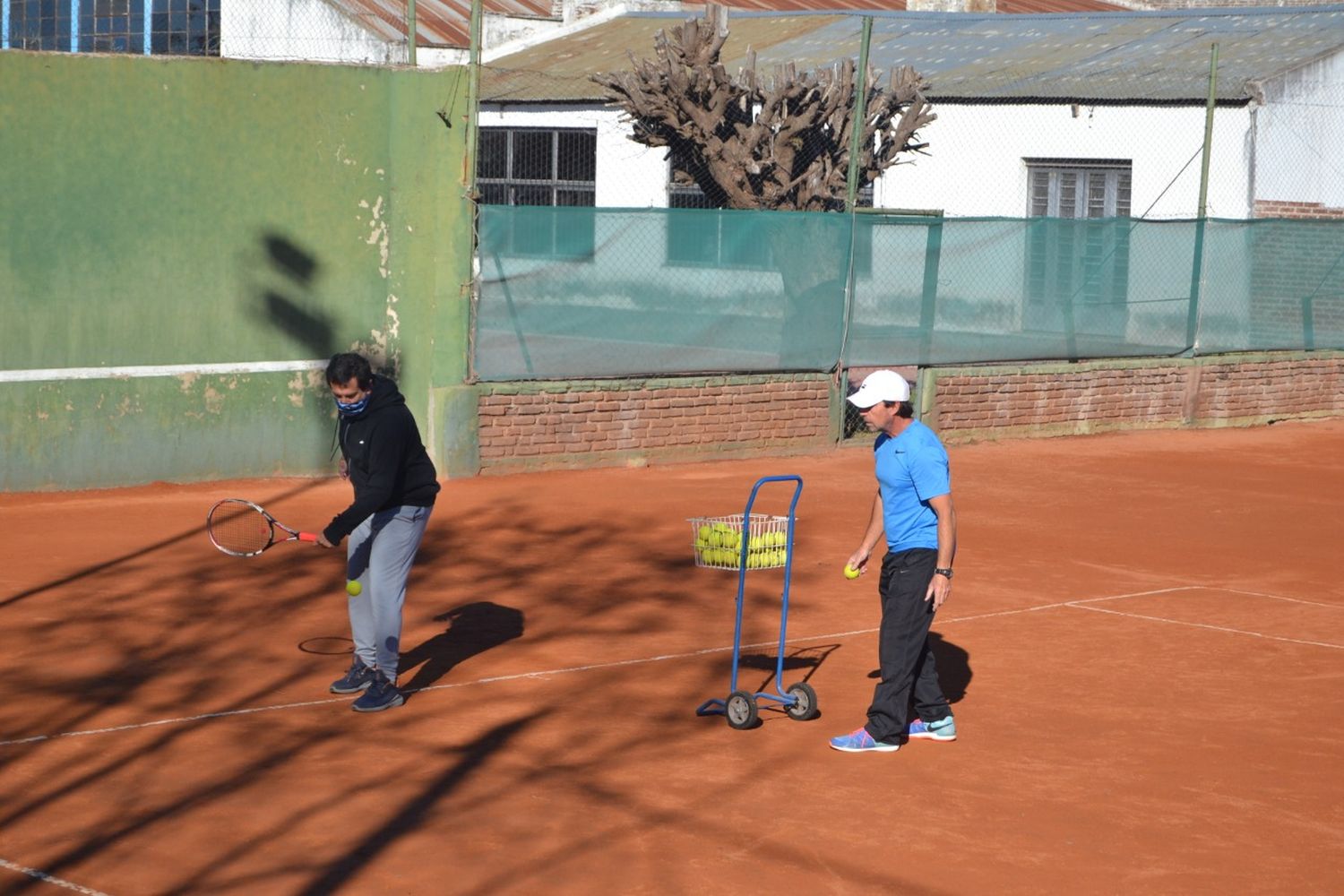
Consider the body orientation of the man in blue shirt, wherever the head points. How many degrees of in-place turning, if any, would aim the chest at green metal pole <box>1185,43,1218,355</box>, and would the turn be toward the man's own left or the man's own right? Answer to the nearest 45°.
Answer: approximately 90° to the man's own right

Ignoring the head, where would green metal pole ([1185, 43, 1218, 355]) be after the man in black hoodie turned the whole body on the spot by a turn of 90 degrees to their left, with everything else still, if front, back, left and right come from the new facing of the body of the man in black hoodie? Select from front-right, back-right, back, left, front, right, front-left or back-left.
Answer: left

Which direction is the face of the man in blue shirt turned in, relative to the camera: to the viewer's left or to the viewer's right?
to the viewer's left

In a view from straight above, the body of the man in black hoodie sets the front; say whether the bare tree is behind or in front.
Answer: behind

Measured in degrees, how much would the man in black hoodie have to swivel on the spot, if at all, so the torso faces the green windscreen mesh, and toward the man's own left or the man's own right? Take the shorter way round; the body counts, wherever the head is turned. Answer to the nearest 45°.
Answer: approximately 180°

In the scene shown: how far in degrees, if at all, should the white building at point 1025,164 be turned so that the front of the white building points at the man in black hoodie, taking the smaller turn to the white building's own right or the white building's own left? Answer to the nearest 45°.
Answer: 0° — it already faces them

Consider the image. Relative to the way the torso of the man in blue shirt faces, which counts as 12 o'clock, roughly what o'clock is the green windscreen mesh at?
The green windscreen mesh is roughly at 3 o'clock from the man in blue shirt.

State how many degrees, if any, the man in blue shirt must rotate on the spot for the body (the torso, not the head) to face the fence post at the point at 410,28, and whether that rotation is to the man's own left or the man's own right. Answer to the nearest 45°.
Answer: approximately 45° to the man's own right

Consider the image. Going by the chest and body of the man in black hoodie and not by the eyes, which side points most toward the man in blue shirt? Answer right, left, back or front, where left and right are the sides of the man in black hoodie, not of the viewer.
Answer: left

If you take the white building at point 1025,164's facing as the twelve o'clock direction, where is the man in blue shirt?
The man in blue shirt is roughly at 12 o'clock from the white building.

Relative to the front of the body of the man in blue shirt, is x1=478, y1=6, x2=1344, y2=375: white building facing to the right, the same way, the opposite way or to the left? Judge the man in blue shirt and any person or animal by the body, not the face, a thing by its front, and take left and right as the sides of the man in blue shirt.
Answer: to the left

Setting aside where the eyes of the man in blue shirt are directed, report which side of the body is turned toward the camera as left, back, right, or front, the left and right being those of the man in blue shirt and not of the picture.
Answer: left

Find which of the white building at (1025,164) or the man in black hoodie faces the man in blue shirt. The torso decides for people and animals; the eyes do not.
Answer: the white building

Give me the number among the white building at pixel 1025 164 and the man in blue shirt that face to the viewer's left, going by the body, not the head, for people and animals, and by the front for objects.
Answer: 1

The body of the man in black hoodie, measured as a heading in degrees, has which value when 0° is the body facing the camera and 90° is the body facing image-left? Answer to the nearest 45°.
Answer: approximately 45°

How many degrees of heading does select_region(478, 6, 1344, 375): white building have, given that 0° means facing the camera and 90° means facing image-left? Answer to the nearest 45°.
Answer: approximately 0°
